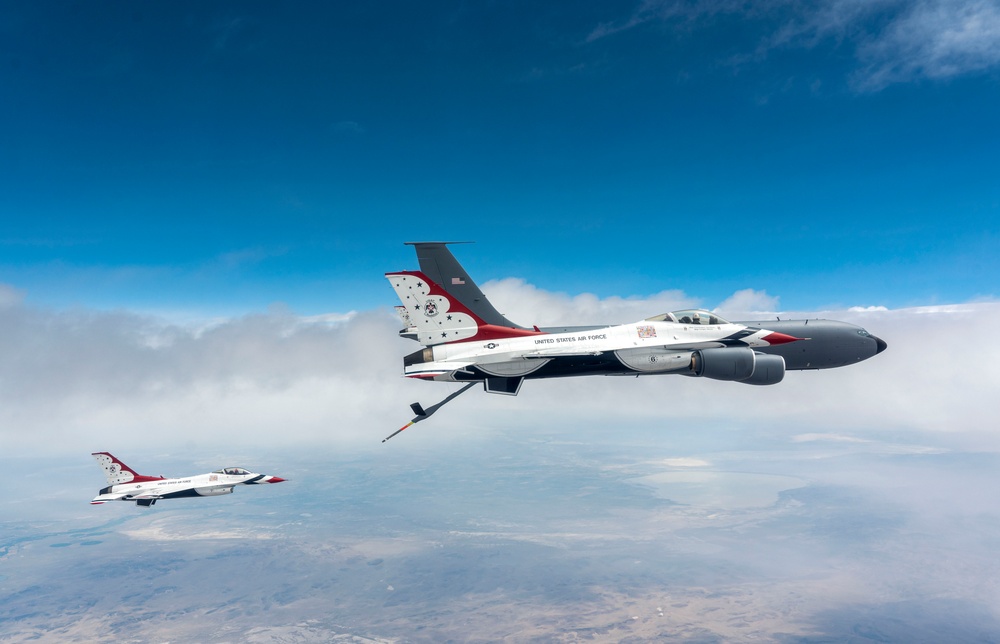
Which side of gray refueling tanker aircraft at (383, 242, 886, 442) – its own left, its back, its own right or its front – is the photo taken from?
right

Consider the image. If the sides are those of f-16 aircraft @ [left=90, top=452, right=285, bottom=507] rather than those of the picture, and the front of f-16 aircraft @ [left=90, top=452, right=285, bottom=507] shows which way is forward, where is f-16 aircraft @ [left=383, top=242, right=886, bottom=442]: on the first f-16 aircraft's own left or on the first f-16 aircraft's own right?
on the first f-16 aircraft's own right

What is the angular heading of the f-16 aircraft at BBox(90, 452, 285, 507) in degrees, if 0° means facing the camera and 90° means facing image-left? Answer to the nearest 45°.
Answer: approximately 270°

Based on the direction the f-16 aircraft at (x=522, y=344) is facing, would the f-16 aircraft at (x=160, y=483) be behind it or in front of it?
behind

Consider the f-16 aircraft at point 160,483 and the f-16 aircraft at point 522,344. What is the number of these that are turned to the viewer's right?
2
